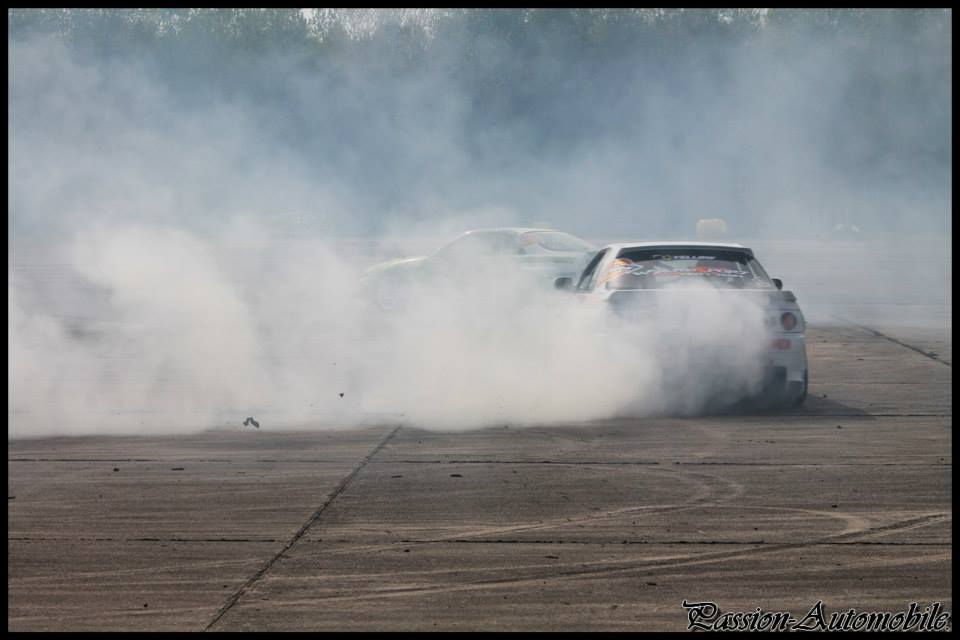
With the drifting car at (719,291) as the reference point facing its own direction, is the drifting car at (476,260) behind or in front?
in front

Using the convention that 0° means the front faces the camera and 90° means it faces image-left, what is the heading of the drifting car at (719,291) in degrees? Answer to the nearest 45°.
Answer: approximately 135°

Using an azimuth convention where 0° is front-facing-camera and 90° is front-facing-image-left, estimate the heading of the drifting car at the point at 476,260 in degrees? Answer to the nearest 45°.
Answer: approximately 90°

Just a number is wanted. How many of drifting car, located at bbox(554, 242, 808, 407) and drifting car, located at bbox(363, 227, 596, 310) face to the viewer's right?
0
